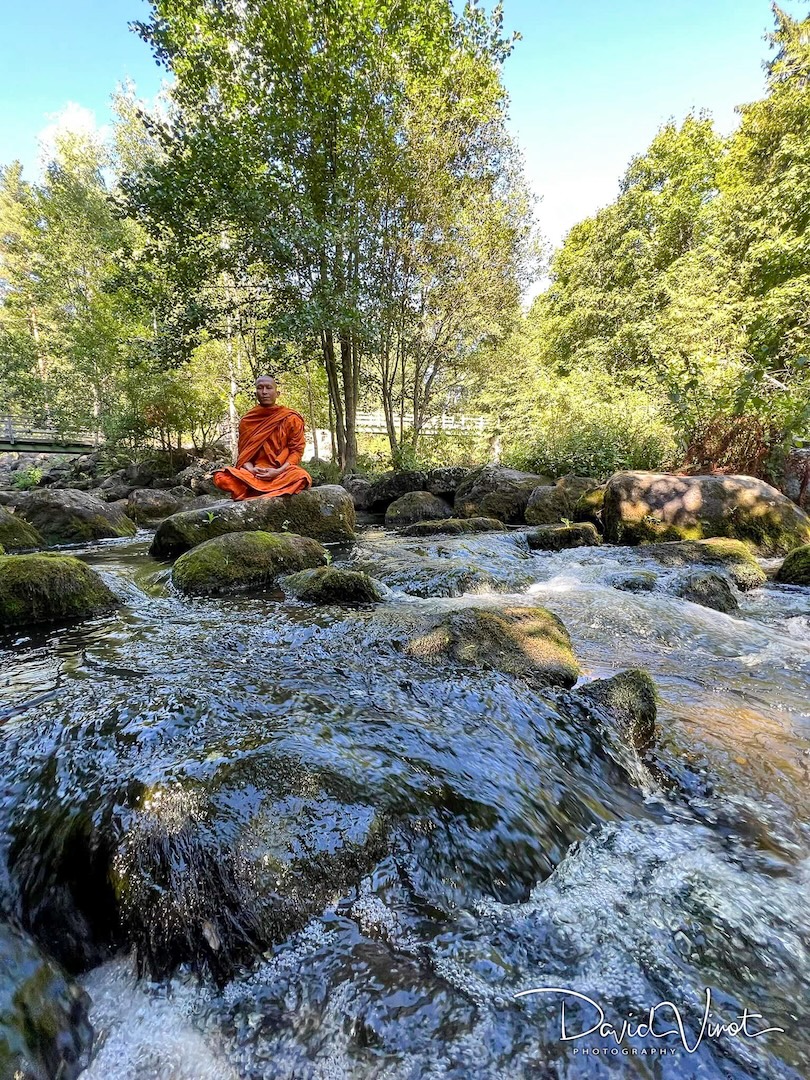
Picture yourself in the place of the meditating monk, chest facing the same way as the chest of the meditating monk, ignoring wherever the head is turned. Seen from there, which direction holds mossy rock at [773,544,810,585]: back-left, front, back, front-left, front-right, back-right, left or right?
front-left

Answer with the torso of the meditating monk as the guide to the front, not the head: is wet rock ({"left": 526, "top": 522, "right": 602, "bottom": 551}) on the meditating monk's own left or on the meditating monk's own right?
on the meditating monk's own left

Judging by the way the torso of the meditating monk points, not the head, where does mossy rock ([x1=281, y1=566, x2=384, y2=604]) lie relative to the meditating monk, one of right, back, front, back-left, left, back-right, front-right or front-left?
front

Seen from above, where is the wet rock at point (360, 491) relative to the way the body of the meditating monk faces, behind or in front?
behind

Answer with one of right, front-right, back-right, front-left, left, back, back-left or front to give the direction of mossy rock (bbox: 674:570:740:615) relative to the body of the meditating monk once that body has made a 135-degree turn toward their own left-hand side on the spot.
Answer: right

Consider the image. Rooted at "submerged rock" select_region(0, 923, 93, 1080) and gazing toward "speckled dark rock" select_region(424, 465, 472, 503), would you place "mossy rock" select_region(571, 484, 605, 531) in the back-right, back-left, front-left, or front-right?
front-right

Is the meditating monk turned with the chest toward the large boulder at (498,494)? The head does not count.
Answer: no

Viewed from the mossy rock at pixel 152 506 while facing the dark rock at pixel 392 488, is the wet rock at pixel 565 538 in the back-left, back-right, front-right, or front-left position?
front-right

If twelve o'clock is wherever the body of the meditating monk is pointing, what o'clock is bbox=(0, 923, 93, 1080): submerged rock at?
The submerged rock is roughly at 12 o'clock from the meditating monk.

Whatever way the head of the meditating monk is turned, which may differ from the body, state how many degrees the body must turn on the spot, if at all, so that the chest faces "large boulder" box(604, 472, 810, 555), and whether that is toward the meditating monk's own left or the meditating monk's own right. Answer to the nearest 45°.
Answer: approximately 90° to the meditating monk's own left

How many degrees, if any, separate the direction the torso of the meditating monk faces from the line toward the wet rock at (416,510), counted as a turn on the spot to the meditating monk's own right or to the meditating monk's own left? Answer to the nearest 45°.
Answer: approximately 135° to the meditating monk's own left

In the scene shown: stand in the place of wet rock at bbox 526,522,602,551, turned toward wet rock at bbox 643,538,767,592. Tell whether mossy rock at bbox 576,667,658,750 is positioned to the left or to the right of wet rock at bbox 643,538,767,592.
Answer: right

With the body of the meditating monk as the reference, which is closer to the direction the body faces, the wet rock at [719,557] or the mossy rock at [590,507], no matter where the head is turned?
the wet rock

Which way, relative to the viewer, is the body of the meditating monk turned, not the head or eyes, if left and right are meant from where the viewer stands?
facing the viewer

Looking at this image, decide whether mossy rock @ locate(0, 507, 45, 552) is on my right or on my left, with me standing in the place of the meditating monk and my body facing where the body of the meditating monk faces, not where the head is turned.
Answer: on my right

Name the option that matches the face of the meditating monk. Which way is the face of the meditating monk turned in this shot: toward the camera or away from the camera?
toward the camera

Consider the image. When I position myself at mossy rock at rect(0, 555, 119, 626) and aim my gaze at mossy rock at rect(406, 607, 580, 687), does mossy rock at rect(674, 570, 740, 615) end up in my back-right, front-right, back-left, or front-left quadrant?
front-left

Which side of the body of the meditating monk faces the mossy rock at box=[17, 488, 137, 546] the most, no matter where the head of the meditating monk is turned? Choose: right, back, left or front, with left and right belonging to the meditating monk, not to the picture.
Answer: right
